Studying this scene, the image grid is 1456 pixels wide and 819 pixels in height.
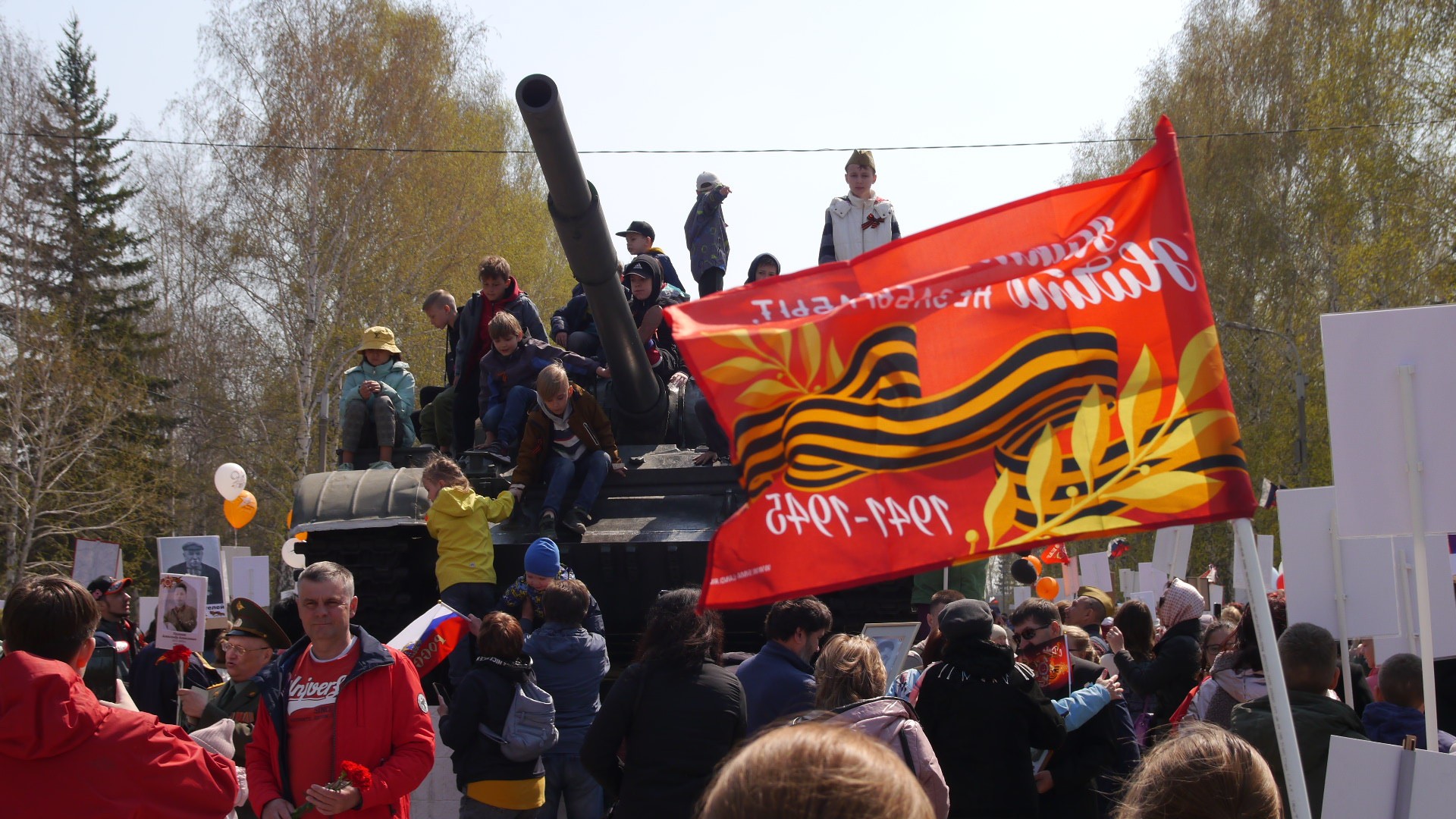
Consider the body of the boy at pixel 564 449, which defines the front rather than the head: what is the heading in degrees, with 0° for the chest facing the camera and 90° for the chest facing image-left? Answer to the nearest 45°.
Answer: approximately 0°

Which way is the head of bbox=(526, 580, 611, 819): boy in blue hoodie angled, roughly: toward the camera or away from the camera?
away from the camera

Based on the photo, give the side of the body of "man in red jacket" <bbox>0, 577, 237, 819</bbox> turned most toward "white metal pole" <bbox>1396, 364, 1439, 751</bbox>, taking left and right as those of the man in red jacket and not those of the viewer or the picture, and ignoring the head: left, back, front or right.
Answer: right

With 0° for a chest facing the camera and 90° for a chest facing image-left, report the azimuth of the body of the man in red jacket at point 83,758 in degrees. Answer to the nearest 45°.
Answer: approximately 180°

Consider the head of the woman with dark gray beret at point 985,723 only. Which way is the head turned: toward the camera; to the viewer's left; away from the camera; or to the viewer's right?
away from the camera

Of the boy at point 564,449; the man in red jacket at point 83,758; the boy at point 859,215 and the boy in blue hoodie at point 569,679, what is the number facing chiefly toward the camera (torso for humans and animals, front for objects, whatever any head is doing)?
2

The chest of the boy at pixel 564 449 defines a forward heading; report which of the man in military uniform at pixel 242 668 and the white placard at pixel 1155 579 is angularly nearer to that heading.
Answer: the man in military uniform

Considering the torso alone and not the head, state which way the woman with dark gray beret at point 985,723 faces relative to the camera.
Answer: away from the camera

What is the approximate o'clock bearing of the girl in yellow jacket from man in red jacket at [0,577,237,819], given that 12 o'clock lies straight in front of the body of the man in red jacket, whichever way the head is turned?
The girl in yellow jacket is roughly at 1 o'clock from the man in red jacket.

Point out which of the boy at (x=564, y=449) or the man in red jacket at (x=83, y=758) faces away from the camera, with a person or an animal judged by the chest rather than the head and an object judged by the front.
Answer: the man in red jacket

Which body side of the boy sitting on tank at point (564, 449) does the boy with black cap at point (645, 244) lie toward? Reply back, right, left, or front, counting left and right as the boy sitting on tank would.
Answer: back
